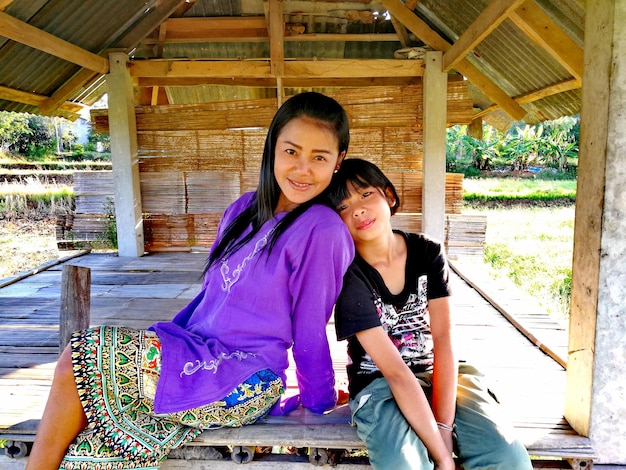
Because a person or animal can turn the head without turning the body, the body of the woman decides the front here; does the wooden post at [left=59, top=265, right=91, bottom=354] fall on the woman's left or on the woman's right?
on the woman's right

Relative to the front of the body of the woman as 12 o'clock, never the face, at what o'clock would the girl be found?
The girl is roughly at 8 o'clock from the woman.

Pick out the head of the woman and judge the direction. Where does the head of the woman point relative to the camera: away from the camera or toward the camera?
toward the camera

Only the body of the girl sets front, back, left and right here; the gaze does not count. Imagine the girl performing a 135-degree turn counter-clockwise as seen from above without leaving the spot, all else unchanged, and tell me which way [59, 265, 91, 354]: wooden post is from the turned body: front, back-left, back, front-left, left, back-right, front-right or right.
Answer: back-left

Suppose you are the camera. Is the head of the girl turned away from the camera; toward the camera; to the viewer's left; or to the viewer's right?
toward the camera

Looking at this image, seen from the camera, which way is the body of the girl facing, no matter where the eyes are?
toward the camera

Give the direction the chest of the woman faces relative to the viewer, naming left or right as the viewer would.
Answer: facing the viewer and to the left of the viewer

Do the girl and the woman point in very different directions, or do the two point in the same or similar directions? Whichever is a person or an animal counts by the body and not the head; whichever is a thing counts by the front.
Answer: same or similar directions
